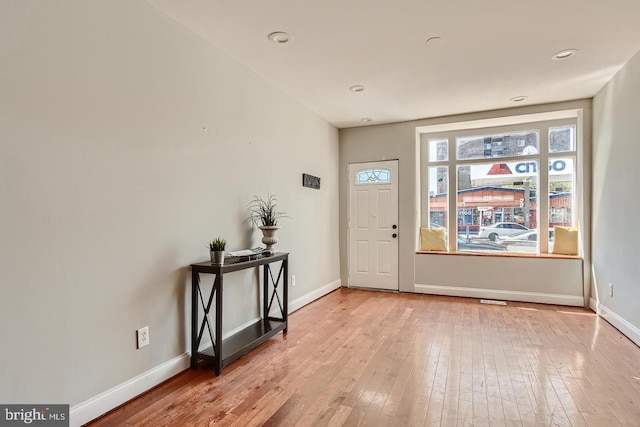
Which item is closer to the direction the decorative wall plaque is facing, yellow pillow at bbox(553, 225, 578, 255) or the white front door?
the yellow pillow

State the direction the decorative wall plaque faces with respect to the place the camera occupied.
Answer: facing the viewer and to the right of the viewer

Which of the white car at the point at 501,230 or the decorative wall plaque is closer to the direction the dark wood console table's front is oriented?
the white car

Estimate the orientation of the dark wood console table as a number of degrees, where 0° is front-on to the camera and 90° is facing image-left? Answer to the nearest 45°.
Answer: approximately 315°

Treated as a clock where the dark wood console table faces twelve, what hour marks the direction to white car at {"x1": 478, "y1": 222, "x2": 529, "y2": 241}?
The white car is roughly at 10 o'clock from the dark wood console table.

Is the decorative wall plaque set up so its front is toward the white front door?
no

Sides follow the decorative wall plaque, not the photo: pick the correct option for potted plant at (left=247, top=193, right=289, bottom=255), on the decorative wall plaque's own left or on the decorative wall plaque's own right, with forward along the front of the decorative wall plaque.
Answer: on the decorative wall plaque's own right

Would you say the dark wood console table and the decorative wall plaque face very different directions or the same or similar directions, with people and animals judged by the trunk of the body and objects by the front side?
same or similar directions

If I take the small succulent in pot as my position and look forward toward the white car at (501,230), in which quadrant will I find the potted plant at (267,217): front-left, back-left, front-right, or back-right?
front-left

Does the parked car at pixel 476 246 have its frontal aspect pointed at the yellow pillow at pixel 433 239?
no

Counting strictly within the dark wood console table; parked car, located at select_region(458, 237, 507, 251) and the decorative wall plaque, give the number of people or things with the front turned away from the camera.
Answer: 0
